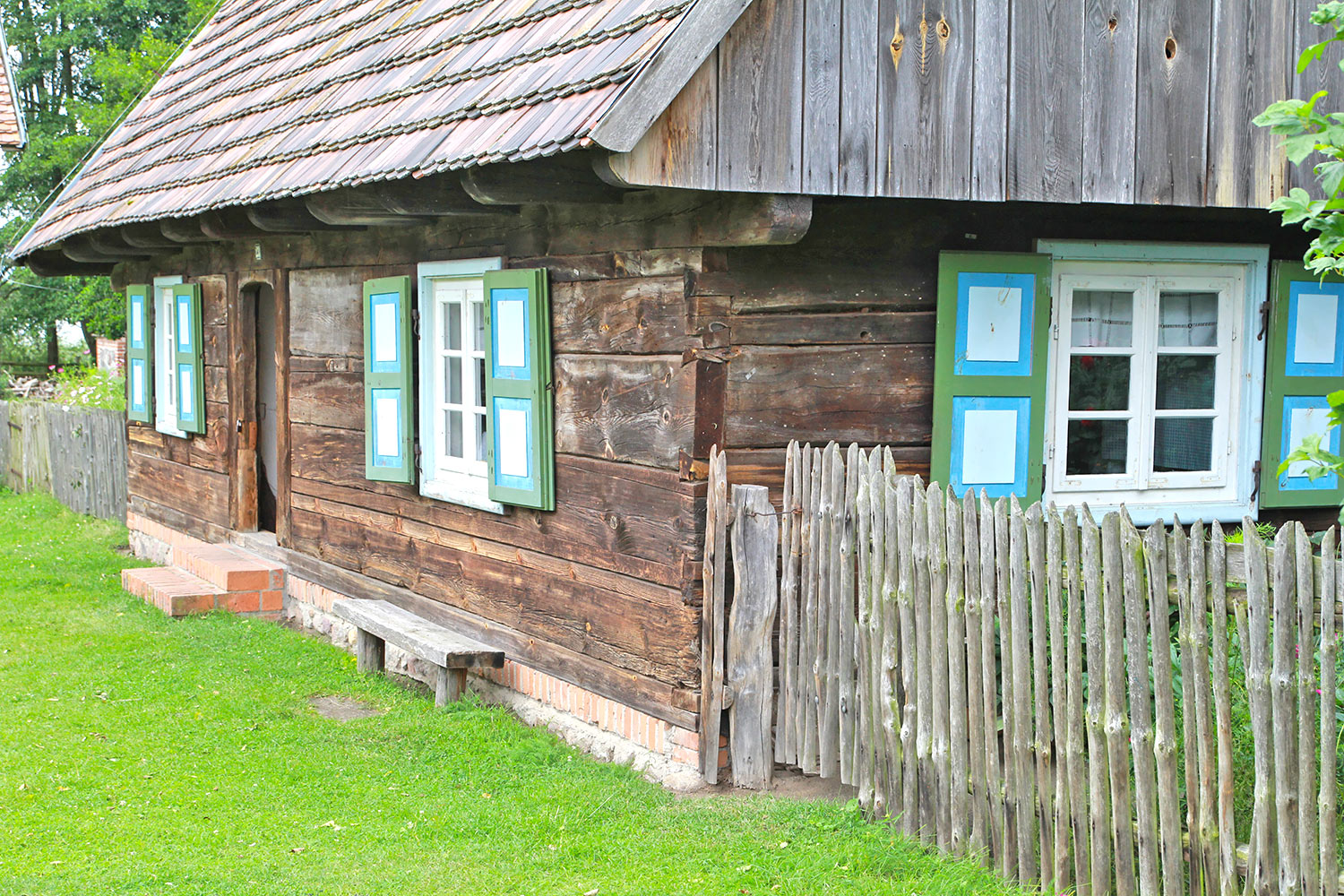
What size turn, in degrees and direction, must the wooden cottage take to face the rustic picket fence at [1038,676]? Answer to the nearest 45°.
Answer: approximately 90° to its left

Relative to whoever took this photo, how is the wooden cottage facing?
facing the viewer and to the left of the viewer
